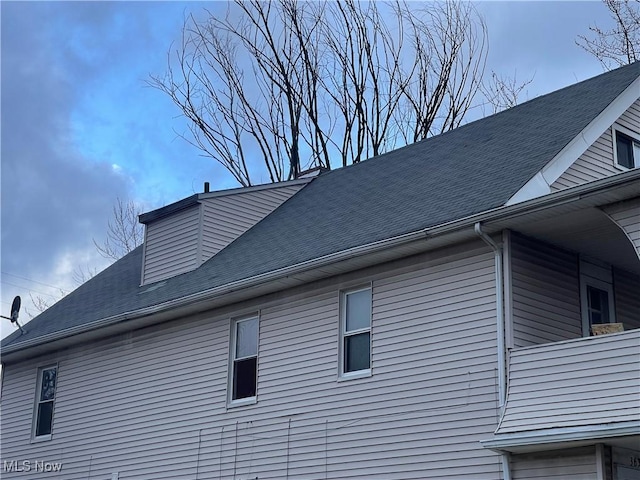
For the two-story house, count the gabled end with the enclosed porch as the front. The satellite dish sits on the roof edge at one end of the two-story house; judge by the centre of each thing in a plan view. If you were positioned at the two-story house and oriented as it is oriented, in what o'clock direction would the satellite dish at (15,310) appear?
The satellite dish is roughly at 6 o'clock from the two-story house.

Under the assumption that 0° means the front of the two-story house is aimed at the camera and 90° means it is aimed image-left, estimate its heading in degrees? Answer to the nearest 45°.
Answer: approximately 315°
